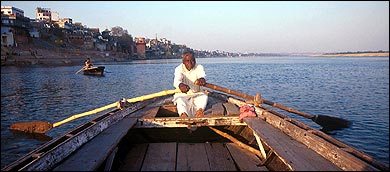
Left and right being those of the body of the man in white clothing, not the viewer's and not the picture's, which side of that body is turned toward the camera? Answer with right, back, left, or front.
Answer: front

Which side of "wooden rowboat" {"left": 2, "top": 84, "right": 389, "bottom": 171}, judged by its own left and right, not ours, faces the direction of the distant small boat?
front

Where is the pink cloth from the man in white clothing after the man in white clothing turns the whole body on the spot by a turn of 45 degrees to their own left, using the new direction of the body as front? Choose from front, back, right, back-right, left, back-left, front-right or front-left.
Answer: front

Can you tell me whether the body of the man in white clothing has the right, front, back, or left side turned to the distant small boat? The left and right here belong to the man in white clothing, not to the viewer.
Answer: back

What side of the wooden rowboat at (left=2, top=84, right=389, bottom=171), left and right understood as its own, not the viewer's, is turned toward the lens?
back
